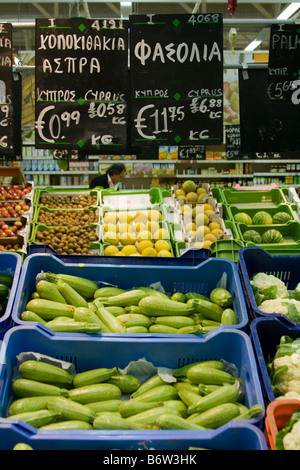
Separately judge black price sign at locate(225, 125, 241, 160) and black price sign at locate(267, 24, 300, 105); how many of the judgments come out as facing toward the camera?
2

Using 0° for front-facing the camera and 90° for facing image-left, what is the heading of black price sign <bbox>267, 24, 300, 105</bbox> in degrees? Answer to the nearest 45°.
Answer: approximately 0°

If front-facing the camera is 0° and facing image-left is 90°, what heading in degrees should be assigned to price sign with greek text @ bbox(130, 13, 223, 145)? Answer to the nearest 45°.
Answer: approximately 0°

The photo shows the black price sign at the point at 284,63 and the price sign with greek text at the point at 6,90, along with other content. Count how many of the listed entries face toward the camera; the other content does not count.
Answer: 2

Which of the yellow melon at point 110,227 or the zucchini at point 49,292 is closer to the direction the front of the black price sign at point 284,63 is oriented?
the zucchini

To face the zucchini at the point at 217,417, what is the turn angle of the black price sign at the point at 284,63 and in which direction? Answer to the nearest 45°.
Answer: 0° — it already faces it
